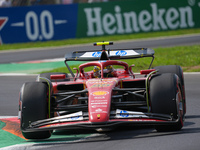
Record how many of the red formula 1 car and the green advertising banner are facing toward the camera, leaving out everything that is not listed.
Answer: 2

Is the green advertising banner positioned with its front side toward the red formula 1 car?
yes

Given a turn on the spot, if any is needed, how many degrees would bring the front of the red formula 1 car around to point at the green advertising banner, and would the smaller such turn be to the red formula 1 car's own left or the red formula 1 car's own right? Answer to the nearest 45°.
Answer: approximately 180°

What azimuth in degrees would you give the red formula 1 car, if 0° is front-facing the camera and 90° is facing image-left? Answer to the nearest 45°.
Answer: approximately 0°

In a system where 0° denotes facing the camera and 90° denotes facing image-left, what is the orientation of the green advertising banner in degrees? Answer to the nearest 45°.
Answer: approximately 0°
